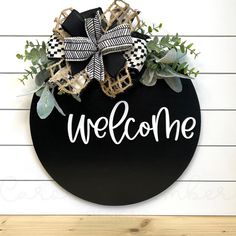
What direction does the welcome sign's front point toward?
toward the camera
